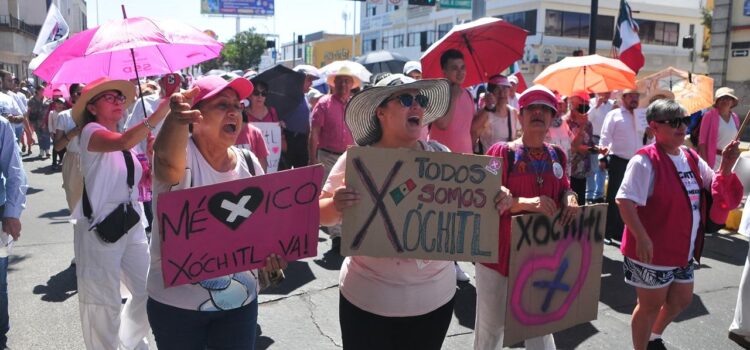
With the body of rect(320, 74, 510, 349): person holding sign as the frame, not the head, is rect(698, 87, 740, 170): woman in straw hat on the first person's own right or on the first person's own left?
on the first person's own left

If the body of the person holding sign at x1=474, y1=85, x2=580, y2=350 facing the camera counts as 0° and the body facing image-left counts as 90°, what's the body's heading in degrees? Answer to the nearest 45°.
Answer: approximately 0°

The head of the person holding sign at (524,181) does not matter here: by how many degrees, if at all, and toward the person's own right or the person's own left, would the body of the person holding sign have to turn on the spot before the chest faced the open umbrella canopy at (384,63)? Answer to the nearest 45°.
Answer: approximately 180°

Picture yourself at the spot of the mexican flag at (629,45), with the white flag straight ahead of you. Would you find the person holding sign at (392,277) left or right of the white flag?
left

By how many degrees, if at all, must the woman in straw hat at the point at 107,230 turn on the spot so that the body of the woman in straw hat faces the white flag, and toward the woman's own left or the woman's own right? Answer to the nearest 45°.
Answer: approximately 135° to the woman's own left

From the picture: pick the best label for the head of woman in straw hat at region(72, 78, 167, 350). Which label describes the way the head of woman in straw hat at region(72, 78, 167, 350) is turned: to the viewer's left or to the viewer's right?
to the viewer's right

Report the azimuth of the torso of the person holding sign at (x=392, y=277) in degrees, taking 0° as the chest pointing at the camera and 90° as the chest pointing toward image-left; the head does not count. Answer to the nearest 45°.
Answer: approximately 315°

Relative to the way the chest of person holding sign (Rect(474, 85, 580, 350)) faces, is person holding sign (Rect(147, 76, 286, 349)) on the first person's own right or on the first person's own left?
on the first person's own right
